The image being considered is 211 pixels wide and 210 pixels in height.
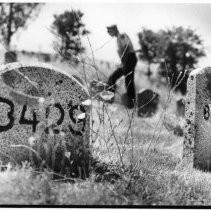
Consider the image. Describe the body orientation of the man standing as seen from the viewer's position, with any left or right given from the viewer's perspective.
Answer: facing to the left of the viewer

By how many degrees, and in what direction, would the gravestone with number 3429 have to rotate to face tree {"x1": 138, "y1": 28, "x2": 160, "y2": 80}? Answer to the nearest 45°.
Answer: approximately 180°

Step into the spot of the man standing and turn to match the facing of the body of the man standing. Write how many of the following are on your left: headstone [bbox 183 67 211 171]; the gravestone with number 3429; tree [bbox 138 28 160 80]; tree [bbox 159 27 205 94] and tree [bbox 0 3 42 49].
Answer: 2

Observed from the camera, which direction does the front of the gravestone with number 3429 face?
facing the viewer

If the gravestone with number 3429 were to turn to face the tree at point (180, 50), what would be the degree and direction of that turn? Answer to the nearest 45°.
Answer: approximately 180°

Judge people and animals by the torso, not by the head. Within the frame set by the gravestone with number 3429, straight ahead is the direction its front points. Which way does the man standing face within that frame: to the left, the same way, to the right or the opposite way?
to the right

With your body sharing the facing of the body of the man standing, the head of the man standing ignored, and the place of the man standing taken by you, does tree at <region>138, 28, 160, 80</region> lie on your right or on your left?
on your right

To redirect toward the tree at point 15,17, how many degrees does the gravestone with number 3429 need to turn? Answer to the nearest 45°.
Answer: approximately 180°

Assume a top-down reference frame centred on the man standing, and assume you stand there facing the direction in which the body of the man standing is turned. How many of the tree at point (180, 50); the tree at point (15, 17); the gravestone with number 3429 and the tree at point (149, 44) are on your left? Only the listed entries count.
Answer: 1

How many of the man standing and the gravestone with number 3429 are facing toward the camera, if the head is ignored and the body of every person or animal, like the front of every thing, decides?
1
